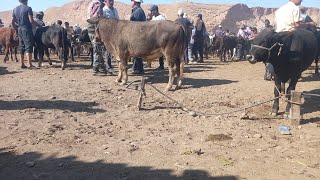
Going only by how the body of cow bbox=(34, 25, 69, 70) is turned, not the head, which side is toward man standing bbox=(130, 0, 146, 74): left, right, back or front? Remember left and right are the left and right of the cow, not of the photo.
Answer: back

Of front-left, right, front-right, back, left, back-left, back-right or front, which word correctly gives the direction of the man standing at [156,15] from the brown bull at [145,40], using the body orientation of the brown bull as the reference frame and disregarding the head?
right

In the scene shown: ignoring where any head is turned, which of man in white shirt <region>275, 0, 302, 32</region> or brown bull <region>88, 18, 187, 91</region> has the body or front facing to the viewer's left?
the brown bull

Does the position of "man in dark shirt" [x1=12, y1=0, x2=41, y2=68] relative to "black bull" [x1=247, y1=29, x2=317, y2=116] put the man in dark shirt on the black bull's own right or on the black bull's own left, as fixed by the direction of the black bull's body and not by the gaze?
on the black bull's own right

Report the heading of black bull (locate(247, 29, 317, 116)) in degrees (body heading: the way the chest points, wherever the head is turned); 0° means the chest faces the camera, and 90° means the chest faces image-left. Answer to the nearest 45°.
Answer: approximately 45°

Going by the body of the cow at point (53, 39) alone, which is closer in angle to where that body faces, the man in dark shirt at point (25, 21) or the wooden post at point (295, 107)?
the man in dark shirt

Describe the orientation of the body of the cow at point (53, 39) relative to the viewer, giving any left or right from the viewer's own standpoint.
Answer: facing away from the viewer and to the left of the viewer

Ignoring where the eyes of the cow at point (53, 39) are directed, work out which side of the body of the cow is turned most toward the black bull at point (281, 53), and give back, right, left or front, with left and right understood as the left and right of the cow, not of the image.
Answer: back

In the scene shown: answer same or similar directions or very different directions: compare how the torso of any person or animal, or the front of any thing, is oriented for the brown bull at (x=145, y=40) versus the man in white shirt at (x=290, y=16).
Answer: very different directions

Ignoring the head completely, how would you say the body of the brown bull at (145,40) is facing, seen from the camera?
to the viewer's left

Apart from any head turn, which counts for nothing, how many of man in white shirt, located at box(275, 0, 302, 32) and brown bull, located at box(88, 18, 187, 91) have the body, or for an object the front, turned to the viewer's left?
1
